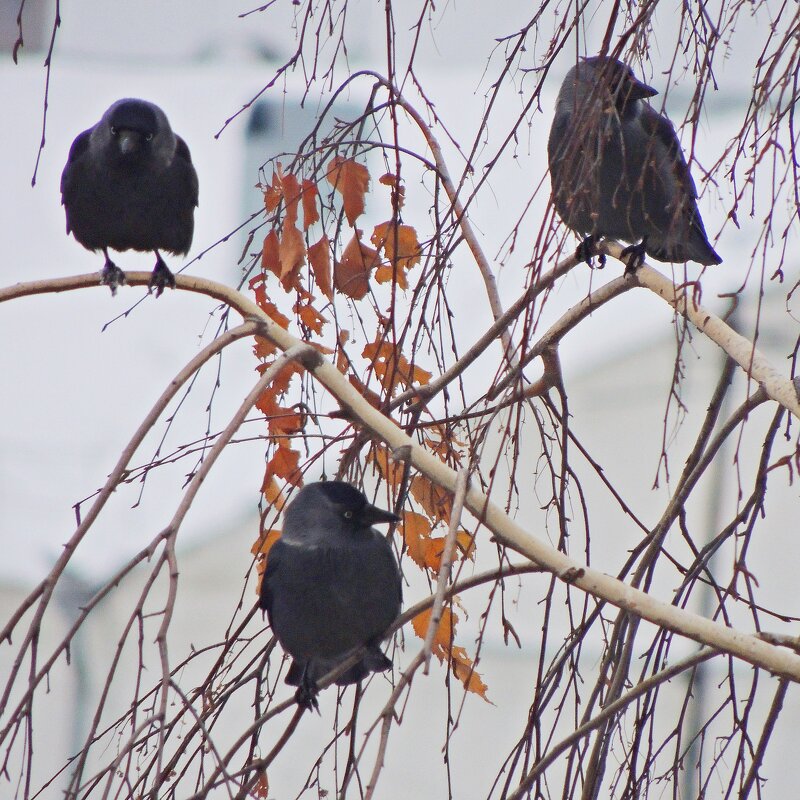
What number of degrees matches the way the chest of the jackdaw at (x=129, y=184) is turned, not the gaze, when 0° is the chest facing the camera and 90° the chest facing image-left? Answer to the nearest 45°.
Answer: approximately 0°

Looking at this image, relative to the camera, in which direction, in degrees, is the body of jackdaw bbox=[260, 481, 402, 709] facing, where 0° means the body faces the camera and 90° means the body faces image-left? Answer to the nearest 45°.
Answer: approximately 315°
